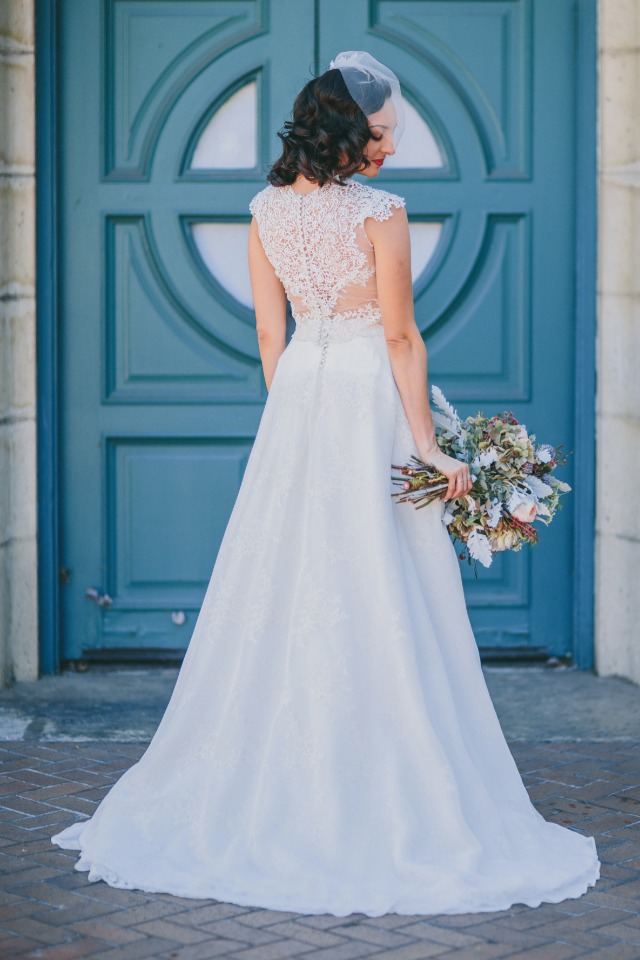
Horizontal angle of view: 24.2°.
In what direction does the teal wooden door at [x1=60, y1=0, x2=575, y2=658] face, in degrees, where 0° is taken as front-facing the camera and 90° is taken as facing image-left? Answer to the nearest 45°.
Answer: approximately 0°

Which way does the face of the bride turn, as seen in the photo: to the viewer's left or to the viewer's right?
to the viewer's right

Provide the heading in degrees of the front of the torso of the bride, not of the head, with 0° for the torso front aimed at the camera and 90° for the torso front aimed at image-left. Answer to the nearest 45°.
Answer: approximately 225°

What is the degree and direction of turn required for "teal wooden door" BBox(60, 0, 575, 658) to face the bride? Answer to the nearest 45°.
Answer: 0° — it already faces them

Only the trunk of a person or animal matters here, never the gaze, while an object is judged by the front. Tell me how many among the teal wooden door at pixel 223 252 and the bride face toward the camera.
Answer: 1
